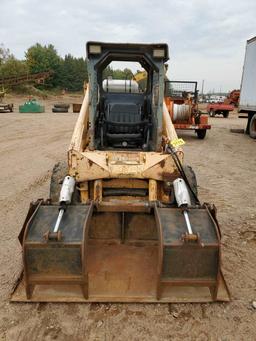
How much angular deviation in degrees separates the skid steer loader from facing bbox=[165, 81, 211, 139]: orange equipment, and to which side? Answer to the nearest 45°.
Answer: approximately 180°

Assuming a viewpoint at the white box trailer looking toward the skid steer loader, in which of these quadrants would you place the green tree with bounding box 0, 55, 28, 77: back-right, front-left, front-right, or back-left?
back-right

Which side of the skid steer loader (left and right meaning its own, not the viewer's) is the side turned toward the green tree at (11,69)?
back

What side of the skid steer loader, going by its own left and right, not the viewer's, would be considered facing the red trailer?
back

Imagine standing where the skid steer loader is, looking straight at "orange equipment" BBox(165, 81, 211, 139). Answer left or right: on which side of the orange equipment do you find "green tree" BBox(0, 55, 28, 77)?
left

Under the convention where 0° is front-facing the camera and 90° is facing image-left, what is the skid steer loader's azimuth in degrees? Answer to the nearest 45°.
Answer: approximately 0°

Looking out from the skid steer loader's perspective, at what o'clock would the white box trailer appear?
The white box trailer is roughly at 7 o'clock from the skid steer loader.
